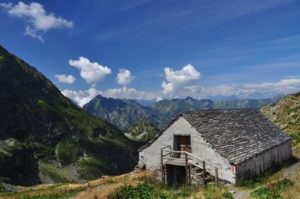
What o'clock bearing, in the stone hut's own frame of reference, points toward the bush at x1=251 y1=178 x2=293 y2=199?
The bush is roughly at 10 o'clock from the stone hut.

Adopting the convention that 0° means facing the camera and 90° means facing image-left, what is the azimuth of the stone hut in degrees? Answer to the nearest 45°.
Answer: approximately 45°

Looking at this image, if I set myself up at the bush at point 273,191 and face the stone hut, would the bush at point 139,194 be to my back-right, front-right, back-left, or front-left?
front-left

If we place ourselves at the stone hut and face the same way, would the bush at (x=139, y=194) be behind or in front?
in front

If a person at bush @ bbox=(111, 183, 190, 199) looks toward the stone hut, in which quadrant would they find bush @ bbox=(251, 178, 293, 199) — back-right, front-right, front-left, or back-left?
front-right
